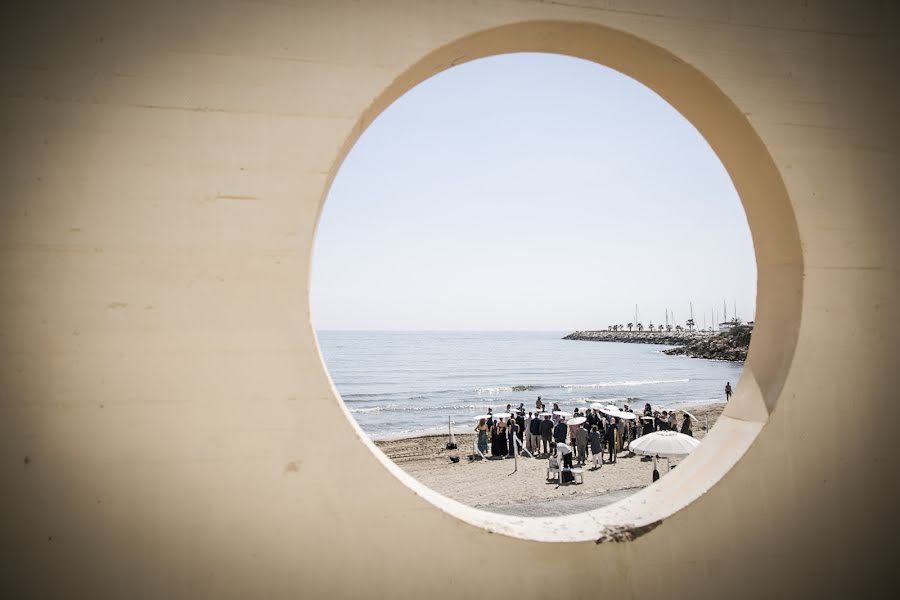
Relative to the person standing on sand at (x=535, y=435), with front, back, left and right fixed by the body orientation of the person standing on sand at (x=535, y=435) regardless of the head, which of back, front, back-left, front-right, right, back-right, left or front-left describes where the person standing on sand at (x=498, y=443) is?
left

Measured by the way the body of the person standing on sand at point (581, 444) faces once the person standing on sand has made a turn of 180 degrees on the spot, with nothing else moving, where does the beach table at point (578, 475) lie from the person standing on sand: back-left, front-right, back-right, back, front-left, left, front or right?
front

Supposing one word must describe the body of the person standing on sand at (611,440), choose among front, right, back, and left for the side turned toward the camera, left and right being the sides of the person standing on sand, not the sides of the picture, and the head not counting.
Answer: back

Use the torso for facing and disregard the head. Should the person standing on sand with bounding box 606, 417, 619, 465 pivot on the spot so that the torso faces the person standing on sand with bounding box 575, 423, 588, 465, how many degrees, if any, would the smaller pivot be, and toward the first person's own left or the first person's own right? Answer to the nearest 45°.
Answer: approximately 135° to the first person's own left

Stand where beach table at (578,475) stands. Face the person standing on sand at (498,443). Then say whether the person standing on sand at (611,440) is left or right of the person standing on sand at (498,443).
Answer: right

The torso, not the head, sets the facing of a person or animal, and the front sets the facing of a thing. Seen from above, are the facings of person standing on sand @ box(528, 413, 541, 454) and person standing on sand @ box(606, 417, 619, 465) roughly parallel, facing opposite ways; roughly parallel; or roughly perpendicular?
roughly parallel

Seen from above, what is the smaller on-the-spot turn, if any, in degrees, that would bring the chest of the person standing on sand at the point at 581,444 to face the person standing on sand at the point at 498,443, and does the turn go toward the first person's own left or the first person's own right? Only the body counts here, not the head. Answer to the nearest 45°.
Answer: approximately 45° to the first person's own left

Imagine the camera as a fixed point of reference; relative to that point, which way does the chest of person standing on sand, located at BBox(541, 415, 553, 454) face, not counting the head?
away from the camera

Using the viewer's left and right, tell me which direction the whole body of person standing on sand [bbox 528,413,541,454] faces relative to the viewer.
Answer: facing away from the viewer

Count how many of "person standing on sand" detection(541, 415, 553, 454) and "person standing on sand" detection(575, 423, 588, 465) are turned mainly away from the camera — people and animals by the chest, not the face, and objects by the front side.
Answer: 2

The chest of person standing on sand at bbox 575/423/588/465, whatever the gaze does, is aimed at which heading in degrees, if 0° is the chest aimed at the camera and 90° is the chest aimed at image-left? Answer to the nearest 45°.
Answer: approximately 180°

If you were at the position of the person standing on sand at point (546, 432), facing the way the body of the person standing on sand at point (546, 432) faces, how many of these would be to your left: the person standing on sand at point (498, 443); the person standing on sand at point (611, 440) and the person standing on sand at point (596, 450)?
1

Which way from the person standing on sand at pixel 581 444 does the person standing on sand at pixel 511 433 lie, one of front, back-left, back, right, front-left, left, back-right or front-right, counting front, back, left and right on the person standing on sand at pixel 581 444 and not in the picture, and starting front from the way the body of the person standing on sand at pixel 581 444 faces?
front-left

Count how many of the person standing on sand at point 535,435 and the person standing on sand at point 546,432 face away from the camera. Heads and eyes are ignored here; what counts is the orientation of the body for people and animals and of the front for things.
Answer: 2
